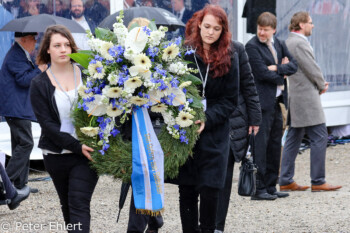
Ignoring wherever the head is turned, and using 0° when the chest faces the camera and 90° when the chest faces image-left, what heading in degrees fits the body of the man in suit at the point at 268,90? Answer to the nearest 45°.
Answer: approximately 315°

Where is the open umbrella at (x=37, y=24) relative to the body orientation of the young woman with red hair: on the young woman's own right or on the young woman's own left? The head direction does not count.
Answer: on the young woman's own right

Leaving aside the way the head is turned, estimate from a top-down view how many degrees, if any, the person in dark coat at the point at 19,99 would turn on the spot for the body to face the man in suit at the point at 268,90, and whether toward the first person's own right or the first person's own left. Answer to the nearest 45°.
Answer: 0° — they already face them

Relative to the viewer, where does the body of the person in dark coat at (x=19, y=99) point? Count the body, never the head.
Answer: to the viewer's right

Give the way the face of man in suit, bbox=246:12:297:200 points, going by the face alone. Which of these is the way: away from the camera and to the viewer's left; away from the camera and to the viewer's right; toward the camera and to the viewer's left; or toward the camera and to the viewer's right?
toward the camera and to the viewer's left

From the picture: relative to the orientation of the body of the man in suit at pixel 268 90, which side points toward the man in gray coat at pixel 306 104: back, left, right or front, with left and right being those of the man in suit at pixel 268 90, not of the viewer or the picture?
left

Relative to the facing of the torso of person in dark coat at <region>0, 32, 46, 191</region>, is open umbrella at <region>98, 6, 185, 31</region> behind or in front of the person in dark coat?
in front
